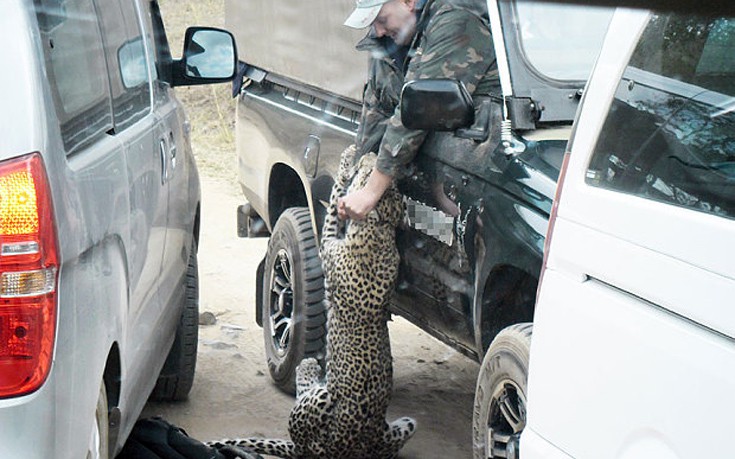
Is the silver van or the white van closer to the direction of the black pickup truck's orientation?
the white van

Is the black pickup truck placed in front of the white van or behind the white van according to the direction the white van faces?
behind

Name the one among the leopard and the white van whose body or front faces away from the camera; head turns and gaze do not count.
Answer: the leopard

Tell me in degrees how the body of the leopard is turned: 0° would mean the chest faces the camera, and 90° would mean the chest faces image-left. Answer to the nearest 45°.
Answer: approximately 180°

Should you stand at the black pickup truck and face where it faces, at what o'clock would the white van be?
The white van is roughly at 1 o'clock from the black pickup truck.

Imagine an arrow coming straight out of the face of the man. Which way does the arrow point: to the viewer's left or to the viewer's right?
to the viewer's left

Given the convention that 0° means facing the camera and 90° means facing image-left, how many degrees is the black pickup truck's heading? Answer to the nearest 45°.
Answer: approximately 315°
